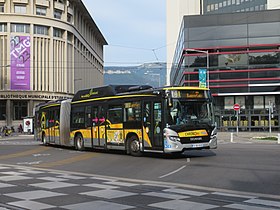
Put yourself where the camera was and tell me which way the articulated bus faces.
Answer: facing the viewer and to the right of the viewer
